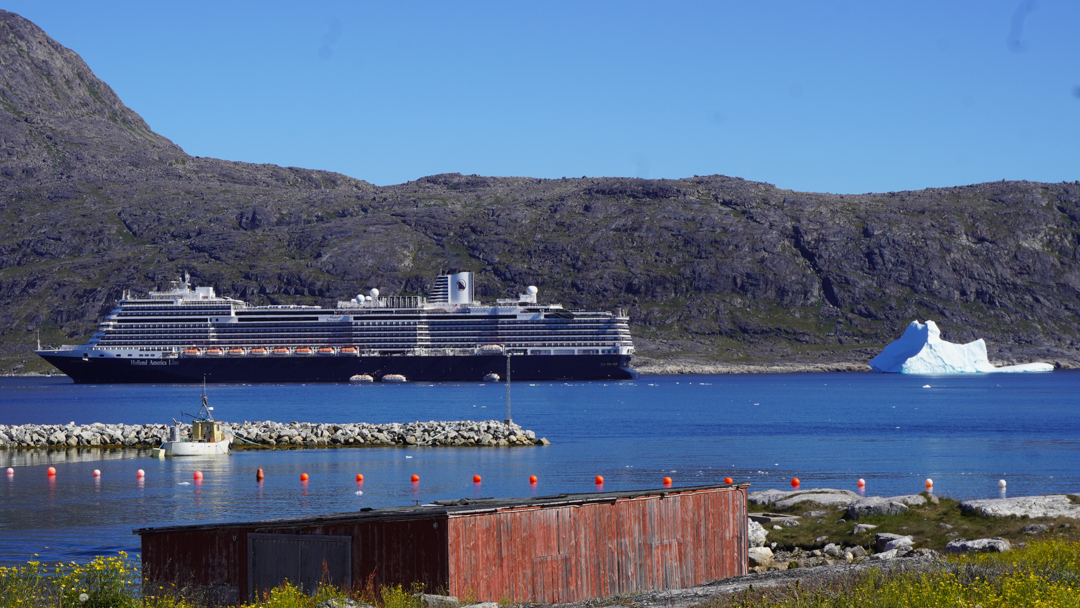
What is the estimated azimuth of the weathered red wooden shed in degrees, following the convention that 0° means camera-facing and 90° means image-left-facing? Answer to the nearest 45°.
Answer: approximately 45°

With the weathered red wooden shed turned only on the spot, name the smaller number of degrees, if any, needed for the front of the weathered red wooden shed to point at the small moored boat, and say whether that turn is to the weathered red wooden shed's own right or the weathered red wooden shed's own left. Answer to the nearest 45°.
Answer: approximately 135° to the weathered red wooden shed's own right
